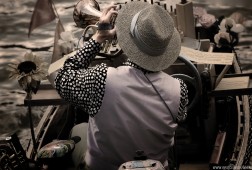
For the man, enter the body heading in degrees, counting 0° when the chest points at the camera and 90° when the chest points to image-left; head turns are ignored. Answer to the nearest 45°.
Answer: approximately 180°

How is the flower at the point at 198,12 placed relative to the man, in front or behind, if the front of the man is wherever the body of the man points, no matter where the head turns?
in front

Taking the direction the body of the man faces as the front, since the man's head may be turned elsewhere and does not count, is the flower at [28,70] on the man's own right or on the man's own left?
on the man's own left

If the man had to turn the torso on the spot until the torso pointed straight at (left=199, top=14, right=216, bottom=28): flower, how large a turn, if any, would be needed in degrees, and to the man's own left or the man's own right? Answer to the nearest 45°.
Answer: approximately 45° to the man's own right

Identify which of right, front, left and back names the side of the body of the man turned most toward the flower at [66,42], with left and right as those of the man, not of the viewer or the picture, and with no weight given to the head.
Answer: front
